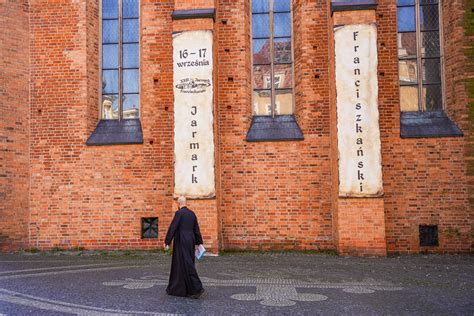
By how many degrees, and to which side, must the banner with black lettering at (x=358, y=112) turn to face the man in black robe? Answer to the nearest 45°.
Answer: approximately 45° to its right

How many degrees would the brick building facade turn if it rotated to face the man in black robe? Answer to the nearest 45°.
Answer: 0° — it already faces them

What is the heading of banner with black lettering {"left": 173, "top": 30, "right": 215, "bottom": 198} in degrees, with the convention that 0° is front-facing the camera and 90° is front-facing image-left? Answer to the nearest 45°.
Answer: approximately 0°

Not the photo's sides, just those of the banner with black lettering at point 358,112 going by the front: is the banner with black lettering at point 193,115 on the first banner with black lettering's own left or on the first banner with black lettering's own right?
on the first banner with black lettering's own right

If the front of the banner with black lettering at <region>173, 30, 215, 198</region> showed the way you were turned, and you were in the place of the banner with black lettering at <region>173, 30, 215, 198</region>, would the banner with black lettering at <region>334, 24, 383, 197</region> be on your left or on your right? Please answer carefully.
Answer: on your left

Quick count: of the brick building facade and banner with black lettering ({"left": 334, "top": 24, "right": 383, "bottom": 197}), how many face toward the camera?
2
